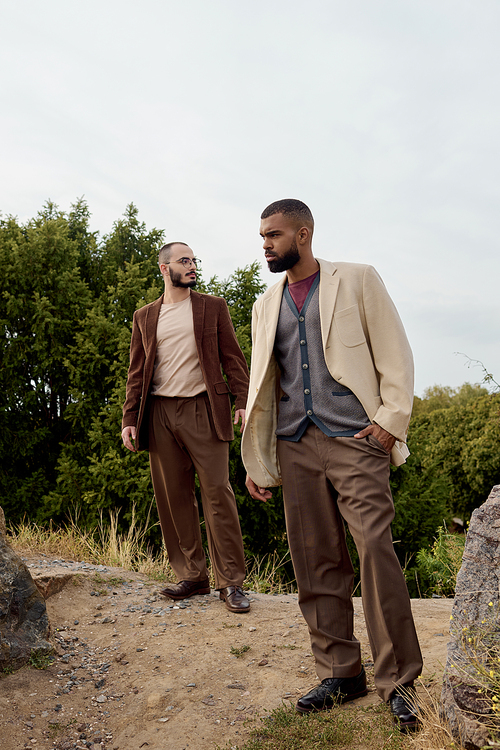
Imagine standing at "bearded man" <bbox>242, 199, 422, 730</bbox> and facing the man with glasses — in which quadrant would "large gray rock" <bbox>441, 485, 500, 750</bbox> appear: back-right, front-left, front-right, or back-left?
back-right

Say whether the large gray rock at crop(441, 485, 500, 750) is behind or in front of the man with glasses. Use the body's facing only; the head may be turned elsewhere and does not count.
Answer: in front

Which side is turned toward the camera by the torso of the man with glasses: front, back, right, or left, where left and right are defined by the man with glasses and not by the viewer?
front

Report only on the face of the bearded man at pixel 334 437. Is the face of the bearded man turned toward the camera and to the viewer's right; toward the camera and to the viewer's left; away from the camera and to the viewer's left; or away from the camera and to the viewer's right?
toward the camera and to the viewer's left

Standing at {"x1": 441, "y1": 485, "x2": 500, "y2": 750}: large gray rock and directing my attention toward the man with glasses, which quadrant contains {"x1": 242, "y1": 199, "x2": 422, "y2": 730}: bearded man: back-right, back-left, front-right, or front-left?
front-left

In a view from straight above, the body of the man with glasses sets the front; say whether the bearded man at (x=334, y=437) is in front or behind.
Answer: in front
